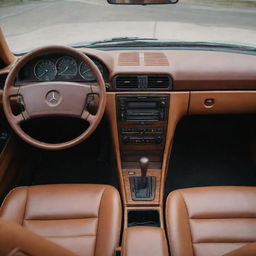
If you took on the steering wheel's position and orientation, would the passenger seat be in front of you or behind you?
in front

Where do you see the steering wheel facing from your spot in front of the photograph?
facing the viewer

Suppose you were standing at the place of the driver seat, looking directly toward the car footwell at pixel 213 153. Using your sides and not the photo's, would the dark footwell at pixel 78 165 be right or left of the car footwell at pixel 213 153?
left

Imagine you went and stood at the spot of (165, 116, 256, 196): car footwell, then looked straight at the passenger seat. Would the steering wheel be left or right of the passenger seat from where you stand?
right

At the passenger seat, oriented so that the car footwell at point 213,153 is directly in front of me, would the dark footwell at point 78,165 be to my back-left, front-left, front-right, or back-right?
front-left
